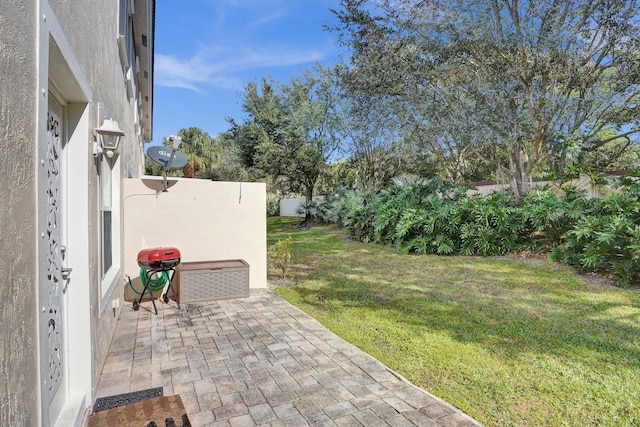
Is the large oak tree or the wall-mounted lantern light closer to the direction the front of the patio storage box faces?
the wall-mounted lantern light

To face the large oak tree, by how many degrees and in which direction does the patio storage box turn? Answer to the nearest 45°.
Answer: approximately 90° to its left

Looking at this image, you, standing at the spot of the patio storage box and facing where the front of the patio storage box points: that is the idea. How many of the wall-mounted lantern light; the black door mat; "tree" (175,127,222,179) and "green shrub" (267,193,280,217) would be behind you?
2

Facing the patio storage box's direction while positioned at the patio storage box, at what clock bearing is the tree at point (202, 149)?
The tree is roughly at 6 o'clock from the patio storage box.

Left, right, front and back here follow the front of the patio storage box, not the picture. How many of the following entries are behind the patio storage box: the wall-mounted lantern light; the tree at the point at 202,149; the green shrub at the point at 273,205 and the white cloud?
3

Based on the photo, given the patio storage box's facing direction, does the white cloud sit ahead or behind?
behind

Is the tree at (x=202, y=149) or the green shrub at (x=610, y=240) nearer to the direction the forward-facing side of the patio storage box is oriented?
the green shrub

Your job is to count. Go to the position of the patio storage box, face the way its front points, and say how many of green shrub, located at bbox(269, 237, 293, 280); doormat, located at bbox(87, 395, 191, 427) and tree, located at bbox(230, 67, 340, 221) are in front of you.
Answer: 1

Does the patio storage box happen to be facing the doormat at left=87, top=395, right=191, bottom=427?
yes

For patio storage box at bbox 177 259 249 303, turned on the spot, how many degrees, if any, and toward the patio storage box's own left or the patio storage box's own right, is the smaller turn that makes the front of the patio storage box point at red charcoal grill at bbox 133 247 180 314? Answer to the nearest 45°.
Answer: approximately 45° to the patio storage box's own right

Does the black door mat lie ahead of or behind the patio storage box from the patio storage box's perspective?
ahead

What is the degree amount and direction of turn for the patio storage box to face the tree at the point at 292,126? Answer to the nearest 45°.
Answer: approximately 180°

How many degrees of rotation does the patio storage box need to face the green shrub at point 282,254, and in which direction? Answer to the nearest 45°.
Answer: approximately 135° to its left

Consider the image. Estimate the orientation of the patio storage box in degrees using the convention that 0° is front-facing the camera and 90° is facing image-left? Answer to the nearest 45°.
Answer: approximately 0°

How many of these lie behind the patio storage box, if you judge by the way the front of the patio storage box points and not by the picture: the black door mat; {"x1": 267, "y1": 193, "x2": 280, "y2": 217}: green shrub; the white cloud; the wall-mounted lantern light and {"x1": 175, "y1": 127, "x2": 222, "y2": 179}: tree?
3

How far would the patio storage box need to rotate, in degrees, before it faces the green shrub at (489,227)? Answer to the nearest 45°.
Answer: approximately 90° to its left
